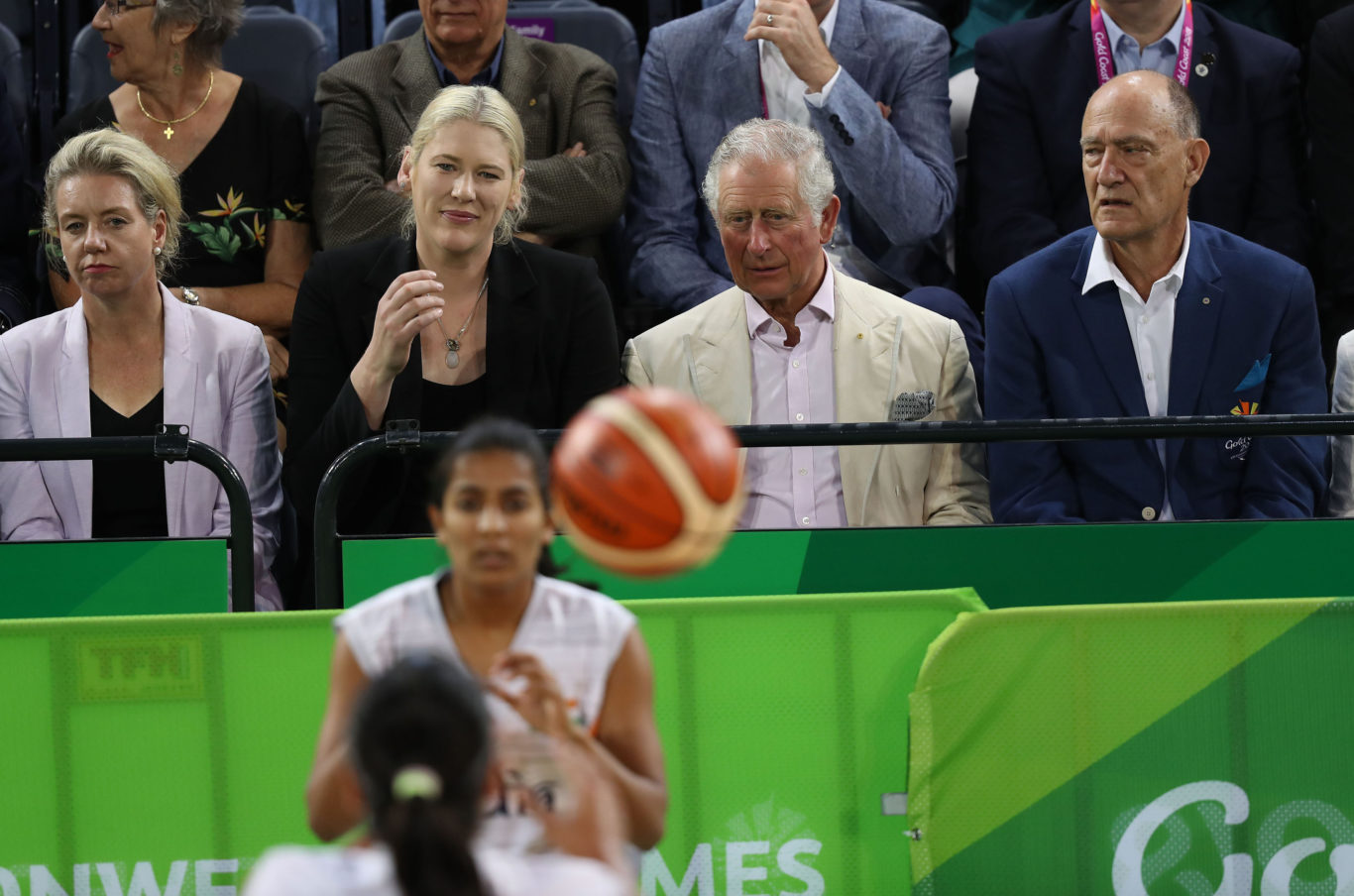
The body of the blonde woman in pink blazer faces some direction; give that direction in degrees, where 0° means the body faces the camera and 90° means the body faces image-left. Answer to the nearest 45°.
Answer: approximately 0°

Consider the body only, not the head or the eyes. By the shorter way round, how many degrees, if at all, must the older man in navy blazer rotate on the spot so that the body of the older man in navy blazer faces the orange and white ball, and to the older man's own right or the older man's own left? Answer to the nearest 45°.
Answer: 0° — they already face it
